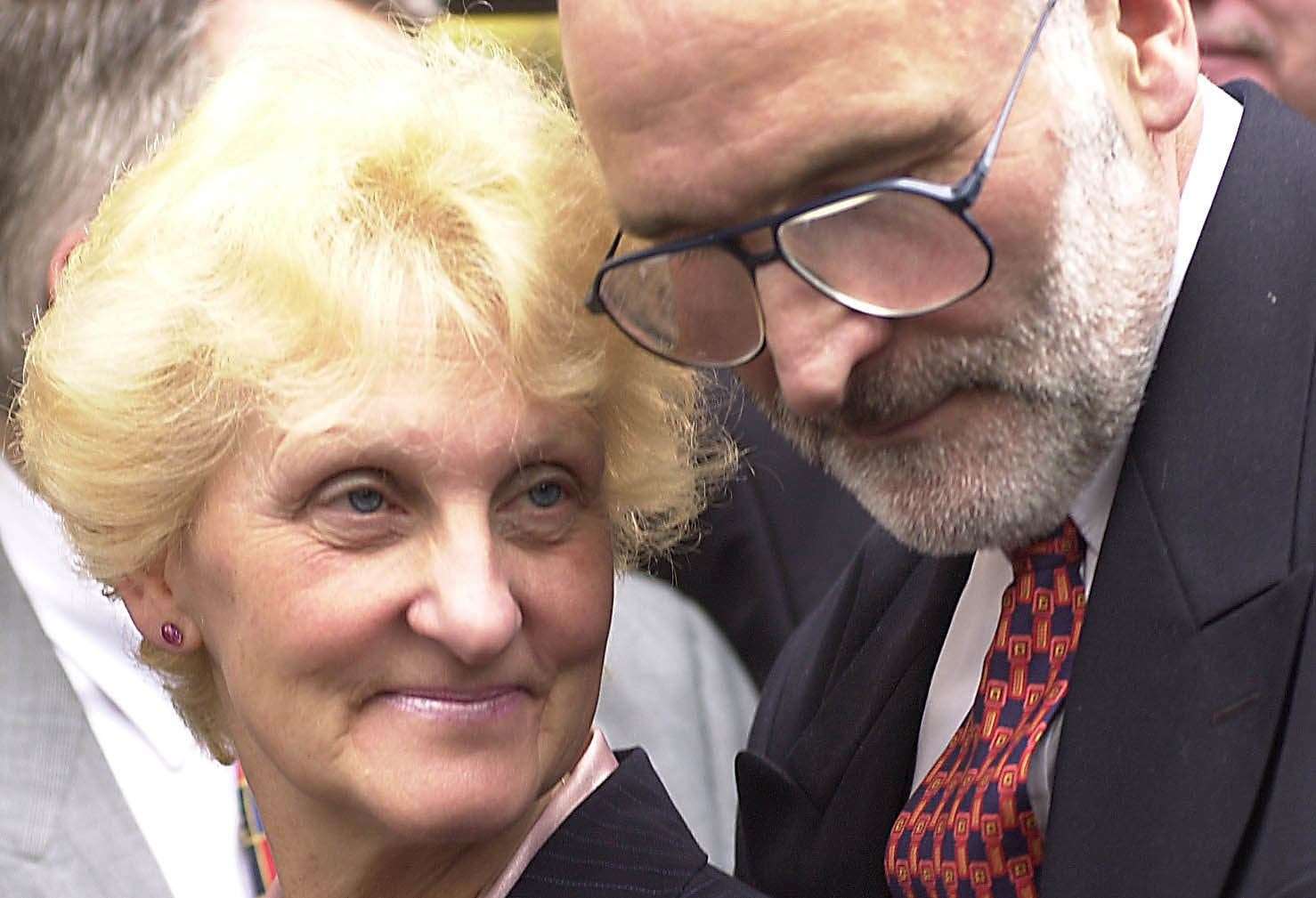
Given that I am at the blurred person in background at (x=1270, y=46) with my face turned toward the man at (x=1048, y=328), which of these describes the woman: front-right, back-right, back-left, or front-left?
front-right

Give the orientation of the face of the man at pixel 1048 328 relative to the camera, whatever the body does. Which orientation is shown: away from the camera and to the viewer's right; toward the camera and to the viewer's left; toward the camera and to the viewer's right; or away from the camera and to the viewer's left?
toward the camera and to the viewer's left

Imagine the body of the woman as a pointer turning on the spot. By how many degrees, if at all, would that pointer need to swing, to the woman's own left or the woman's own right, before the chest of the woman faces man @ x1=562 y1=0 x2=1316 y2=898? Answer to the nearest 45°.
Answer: approximately 45° to the woman's own left

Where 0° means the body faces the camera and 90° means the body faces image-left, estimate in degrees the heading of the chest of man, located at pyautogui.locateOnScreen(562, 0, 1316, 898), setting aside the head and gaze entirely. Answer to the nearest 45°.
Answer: approximately 45°

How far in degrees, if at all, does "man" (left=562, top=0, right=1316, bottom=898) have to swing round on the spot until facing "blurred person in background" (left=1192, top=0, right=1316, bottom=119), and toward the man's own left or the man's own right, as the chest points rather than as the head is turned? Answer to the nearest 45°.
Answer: approximately 135° to the man's own right

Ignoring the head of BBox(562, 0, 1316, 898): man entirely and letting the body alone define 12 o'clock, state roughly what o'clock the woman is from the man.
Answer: The woman is roughly at 1 o'clock from the man.

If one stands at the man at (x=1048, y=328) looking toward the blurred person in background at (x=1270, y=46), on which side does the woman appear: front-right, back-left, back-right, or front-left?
back-left

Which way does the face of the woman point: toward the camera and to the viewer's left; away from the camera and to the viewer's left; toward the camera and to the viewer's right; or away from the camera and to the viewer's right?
toward the camera and to the viewer's right

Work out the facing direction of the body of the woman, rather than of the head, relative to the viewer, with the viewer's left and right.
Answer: facing the viewer and to the right of the viewer

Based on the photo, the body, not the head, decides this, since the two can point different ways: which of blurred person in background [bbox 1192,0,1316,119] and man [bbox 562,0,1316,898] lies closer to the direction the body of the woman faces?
the man
